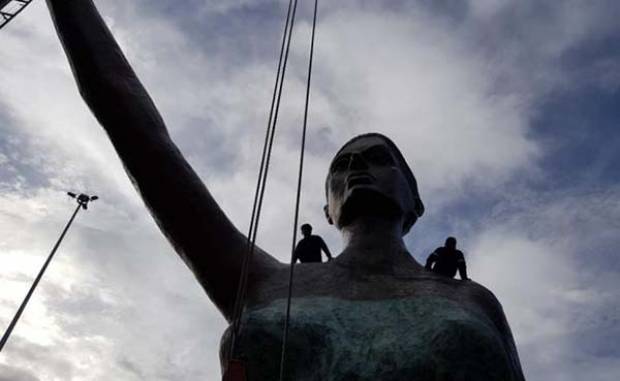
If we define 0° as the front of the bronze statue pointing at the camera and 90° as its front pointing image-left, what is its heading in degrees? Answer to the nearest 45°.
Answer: approximately 0°
